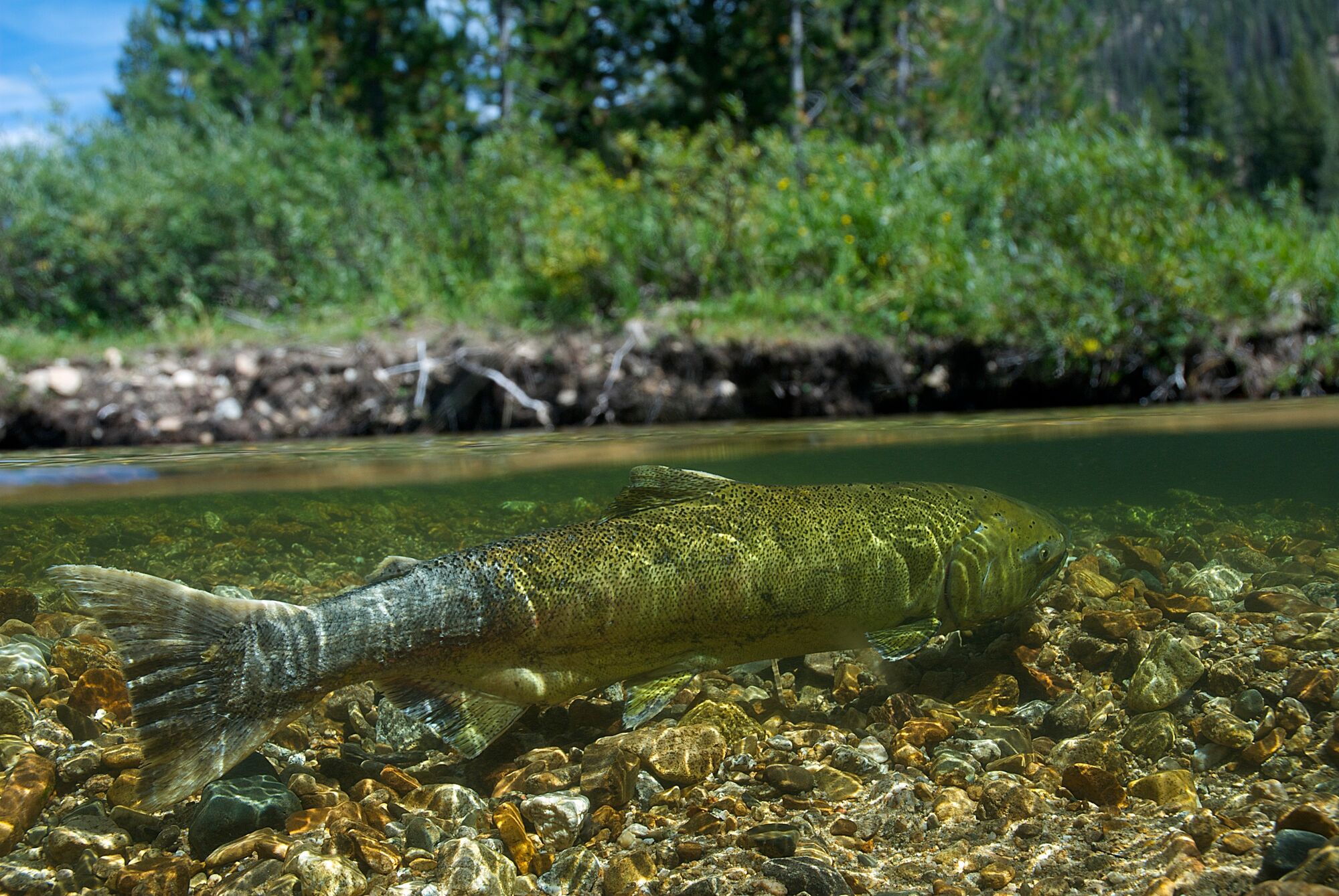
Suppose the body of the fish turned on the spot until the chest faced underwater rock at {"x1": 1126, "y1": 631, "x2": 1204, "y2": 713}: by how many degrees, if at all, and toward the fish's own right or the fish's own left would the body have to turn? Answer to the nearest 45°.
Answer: approximately 45° to the fish's own right

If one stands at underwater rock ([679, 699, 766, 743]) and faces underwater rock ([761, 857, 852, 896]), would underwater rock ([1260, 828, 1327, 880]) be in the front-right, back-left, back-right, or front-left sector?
front-left

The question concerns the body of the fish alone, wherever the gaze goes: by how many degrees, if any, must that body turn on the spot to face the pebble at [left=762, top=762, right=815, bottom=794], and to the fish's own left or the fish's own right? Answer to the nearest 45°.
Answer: approximately 45° to the fish's own right

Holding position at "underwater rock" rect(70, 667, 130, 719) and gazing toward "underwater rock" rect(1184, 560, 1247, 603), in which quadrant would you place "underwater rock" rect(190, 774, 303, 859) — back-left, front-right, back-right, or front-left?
front-right

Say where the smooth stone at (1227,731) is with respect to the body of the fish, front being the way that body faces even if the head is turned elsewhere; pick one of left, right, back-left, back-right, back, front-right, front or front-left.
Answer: front-right

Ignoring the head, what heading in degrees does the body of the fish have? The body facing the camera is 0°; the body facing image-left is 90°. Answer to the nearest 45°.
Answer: approximately 225°

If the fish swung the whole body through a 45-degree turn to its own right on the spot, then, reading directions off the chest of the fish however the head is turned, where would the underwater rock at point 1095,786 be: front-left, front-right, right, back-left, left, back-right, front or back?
front

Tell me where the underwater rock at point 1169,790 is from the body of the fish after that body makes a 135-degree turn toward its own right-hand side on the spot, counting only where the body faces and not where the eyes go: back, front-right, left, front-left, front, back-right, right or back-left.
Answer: left
